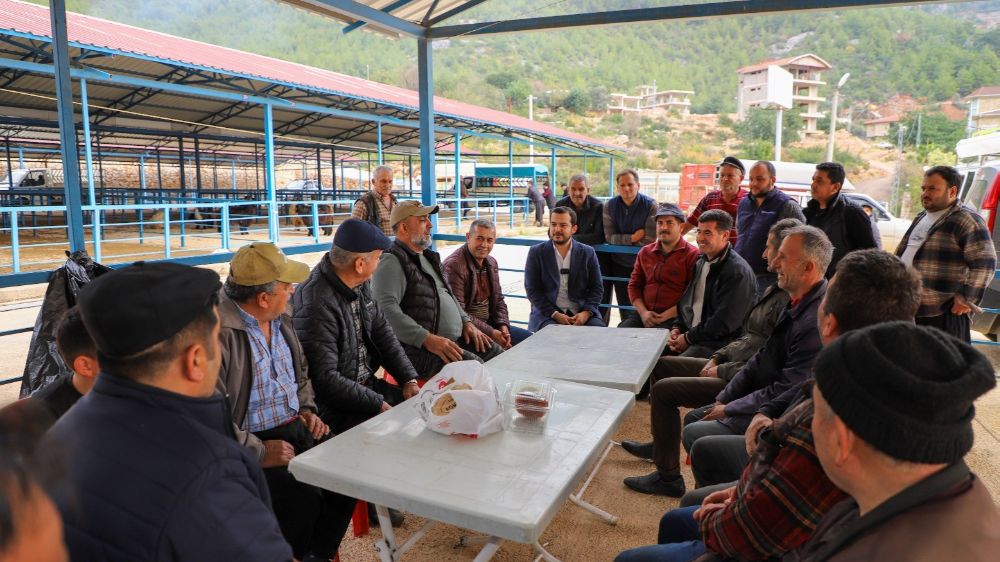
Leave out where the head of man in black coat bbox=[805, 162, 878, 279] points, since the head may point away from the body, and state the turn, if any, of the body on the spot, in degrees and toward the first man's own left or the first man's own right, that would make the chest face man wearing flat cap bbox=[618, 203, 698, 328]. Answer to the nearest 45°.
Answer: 0° — they already face them

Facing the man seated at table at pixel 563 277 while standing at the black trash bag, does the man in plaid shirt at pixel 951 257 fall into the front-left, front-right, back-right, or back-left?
front-right

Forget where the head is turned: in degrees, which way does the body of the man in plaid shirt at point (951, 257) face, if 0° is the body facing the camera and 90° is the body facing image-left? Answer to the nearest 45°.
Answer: approximately 45°

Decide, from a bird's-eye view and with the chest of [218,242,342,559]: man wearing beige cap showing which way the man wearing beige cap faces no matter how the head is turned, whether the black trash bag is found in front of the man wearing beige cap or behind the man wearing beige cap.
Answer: behind

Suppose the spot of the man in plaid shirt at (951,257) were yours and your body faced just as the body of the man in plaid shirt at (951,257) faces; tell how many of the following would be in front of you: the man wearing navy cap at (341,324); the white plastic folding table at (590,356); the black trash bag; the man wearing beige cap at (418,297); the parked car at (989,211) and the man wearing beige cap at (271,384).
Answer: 5

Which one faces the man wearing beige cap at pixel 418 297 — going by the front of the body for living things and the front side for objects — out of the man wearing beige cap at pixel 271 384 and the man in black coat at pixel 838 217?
the man in black coat

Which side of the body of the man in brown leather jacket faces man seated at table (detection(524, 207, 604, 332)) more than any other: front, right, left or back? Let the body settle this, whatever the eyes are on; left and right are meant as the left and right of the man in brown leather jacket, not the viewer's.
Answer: left

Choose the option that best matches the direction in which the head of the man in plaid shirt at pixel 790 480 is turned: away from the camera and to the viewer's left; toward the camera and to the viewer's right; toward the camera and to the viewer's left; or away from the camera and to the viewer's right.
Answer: away from the camera and to the viewer's left

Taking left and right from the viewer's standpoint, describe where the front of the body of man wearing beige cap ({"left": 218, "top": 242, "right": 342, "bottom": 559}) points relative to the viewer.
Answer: facing the viewer and to the right of the viewer

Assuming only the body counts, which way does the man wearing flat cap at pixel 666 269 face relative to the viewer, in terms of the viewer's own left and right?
facing the viewer and to the left of the viewer

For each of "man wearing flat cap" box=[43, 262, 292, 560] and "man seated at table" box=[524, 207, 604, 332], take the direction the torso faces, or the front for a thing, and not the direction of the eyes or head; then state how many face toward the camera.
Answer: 1

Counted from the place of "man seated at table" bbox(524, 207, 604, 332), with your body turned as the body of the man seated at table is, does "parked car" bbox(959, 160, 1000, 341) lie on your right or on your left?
on your left

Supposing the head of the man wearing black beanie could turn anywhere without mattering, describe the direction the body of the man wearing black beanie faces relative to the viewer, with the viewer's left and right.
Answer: facing away from the viewer and to the left of the viewer

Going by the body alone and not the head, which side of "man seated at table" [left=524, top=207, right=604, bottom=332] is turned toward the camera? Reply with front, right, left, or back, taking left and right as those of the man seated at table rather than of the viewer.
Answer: front
